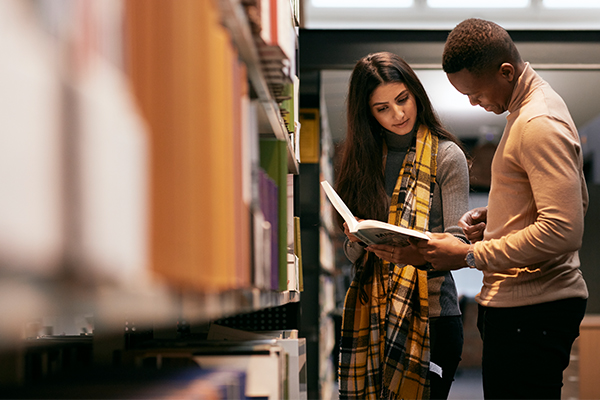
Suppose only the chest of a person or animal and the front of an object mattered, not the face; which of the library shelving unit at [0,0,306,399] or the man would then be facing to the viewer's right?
the library shelving unit

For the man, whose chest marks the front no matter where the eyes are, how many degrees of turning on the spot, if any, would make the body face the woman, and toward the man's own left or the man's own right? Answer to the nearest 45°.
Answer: approximately 45° to the man's own right

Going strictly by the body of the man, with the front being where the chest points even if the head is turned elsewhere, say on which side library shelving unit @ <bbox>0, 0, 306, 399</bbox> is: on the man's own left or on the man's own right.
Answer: on the man's own left

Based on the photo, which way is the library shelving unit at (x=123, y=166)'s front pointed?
to the viewer's right

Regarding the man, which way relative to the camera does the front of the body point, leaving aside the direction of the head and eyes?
to the viewer's left

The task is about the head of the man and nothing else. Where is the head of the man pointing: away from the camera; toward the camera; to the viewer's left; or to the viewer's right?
to the viewer's left

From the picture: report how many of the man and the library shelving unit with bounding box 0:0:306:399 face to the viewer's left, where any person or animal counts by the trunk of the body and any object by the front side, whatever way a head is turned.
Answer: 1

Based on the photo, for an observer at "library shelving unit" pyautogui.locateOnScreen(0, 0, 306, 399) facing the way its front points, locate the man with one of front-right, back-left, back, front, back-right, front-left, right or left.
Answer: front-left
